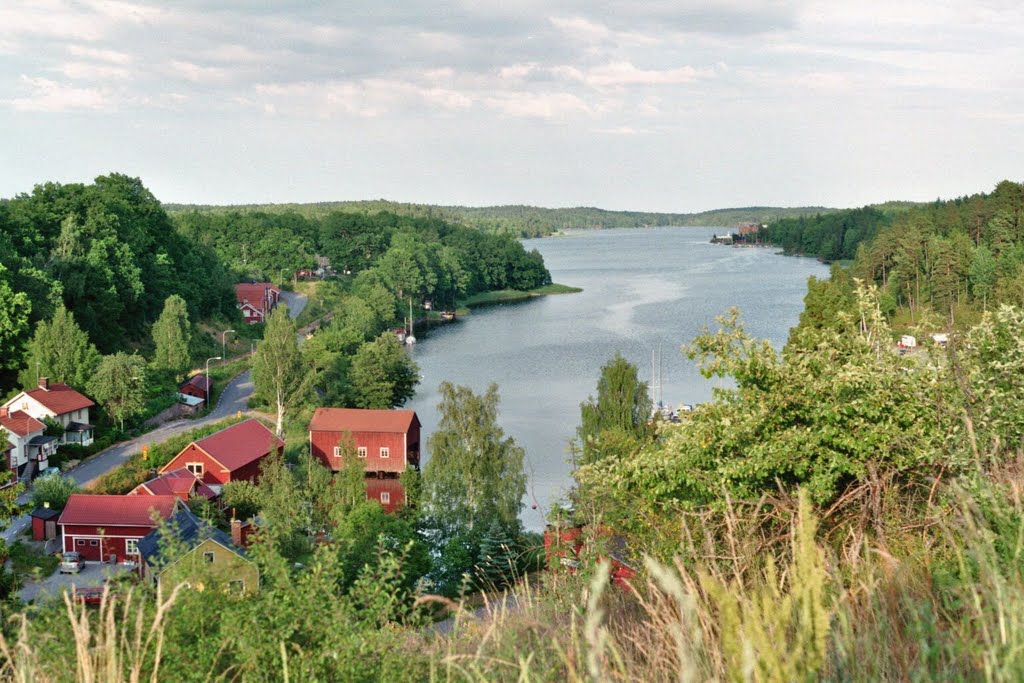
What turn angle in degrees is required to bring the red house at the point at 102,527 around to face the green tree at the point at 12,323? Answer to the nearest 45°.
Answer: approximately 180°

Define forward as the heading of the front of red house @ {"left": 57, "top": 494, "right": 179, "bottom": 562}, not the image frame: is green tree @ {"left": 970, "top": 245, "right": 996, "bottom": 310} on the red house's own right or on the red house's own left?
on the red house's own left

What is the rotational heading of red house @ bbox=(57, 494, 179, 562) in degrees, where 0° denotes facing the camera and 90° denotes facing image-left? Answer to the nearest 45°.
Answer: approximately 0°

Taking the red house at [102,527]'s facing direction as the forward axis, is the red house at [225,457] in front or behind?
behind

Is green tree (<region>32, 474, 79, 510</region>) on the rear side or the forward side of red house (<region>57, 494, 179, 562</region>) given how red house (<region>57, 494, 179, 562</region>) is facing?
on the rear side

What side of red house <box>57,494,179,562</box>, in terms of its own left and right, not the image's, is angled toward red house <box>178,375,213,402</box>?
back

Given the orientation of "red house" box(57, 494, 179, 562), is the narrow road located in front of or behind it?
behind

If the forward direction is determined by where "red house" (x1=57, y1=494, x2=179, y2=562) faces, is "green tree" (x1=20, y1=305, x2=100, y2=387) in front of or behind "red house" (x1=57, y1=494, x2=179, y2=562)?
behind

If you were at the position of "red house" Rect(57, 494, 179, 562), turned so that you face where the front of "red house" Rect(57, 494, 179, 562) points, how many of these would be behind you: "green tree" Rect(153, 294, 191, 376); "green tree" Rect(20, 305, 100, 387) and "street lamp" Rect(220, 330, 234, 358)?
3

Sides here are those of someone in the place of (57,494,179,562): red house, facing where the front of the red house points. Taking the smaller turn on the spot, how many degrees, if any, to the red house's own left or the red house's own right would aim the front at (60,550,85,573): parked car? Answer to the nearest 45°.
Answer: approximately 45° to the red house's own right

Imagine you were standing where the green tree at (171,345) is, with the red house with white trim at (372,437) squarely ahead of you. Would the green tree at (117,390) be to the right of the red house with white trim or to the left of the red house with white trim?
right

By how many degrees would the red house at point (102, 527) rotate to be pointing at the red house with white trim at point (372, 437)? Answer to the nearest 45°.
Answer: approximately 135° to its left

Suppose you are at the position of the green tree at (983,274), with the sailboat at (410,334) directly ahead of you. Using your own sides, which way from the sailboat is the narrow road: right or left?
left

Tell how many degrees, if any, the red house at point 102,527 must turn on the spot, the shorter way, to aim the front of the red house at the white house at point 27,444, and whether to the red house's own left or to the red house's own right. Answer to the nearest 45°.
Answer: approximately 180°
